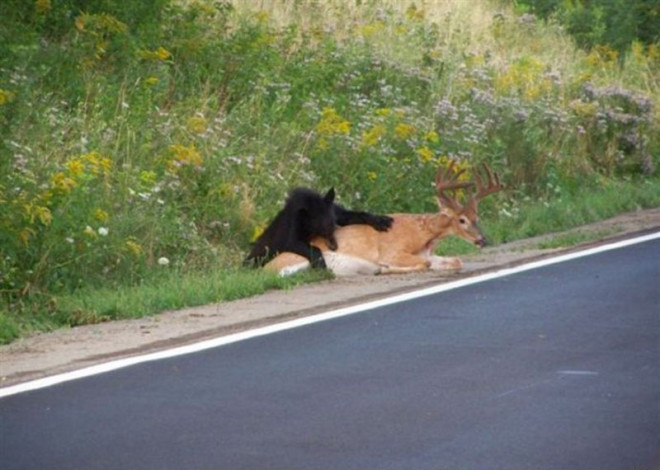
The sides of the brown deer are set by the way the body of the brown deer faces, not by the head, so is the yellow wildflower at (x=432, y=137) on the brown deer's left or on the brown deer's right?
on the brown deer's left

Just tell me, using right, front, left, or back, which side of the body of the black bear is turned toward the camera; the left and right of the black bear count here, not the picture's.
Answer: right

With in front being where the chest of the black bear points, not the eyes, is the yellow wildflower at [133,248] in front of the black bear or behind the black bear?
behind

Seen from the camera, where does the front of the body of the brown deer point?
to the viewer's right

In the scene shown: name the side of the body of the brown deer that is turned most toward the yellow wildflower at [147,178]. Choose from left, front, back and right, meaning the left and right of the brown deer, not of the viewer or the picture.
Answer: back

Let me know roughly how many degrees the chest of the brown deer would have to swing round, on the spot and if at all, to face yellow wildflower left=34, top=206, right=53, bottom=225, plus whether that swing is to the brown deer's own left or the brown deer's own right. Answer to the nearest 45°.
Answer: approximately 135° to the brown deer's own right

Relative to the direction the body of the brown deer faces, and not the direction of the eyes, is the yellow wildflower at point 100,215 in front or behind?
behind
